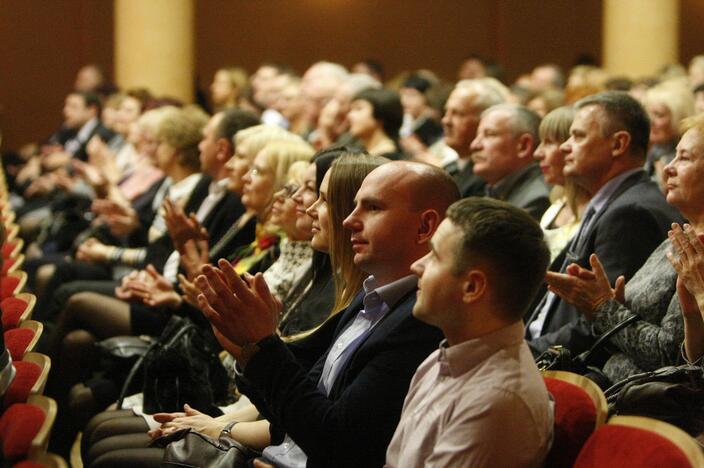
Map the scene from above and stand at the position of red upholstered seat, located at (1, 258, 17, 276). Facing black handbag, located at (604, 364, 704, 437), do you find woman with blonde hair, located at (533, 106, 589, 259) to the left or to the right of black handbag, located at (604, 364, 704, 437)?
left

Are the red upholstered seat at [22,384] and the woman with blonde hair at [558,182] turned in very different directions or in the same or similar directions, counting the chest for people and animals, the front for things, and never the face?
same or similar directions

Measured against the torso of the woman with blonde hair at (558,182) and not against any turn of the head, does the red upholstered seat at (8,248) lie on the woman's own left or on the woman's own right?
on the woman's own right

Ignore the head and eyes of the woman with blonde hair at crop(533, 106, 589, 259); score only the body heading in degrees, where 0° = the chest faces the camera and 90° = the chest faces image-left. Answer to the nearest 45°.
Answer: approximately 45°

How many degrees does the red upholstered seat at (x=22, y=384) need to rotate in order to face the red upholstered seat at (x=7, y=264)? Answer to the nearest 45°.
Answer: approximately 135° to its right

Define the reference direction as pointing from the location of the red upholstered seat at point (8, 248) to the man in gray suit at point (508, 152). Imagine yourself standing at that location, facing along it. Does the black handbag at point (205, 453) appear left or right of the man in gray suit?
right

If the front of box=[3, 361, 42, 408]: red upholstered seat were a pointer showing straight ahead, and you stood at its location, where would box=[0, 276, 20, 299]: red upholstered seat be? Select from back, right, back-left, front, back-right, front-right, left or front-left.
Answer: back-right
